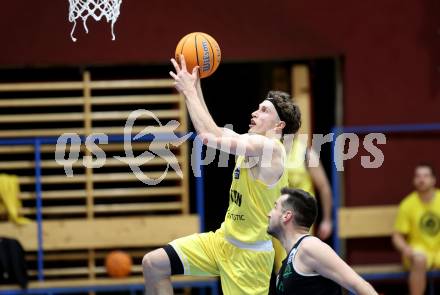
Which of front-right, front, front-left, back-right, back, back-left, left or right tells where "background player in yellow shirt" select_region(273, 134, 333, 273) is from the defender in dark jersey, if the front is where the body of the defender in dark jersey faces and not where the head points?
right

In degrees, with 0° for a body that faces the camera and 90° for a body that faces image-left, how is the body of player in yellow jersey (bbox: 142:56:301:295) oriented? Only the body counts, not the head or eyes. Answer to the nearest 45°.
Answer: approximately 90°

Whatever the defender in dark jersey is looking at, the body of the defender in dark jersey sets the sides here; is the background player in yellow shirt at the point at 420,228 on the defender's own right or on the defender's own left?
on the defender's own right

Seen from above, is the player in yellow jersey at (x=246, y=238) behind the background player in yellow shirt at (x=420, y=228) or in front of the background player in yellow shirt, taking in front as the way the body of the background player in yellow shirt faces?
in front

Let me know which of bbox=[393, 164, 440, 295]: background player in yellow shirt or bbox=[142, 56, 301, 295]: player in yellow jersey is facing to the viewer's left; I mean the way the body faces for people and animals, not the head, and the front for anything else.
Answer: the player in yellow jersey

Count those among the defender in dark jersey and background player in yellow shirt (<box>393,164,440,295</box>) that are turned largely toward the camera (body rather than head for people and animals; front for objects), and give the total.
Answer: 1

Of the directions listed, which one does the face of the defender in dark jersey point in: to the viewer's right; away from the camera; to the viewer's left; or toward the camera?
to the viewer's left

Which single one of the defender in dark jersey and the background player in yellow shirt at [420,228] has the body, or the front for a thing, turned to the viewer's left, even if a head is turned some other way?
the defender in dark jersey

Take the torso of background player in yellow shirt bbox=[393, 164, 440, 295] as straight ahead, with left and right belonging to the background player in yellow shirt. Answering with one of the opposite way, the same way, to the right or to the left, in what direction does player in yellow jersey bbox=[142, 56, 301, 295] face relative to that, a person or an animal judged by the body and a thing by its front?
to the right

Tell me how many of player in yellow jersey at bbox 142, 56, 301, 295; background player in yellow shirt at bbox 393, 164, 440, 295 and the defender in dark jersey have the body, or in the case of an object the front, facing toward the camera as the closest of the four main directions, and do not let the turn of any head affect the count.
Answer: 1

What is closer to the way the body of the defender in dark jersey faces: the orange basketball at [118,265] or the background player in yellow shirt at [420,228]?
the orange basketball

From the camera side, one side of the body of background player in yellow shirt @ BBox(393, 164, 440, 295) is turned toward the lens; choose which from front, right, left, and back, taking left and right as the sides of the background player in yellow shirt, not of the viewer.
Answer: front

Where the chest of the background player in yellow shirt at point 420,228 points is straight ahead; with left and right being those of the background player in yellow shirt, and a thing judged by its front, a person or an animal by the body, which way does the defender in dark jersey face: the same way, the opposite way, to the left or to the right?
to the right

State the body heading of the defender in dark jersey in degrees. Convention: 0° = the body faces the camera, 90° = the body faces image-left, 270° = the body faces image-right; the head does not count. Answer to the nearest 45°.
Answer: approximately 90°
